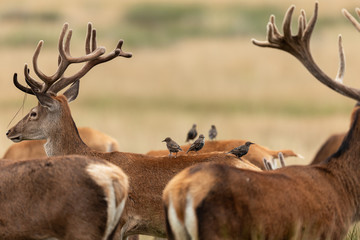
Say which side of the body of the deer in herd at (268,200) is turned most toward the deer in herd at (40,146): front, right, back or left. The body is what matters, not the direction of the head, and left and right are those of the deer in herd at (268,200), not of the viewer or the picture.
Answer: left

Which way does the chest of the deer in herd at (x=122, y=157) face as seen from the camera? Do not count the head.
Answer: to the viewer's left

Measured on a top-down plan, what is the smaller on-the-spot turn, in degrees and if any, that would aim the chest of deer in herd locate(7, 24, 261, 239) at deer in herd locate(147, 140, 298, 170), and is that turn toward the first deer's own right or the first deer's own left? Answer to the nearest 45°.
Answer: approximately 135° to the first deer's own right

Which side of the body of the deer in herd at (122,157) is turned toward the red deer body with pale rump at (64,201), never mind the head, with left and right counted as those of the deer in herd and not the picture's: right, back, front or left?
left

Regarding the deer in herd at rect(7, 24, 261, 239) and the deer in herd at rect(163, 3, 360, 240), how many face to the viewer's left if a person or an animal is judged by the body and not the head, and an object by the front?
1

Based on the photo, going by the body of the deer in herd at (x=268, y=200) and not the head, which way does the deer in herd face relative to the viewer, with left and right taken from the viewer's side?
facing away from the viewer and to the right of the viewer

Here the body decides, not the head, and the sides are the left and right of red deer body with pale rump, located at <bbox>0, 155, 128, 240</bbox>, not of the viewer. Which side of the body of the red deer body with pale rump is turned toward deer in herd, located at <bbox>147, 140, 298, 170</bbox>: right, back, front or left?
right

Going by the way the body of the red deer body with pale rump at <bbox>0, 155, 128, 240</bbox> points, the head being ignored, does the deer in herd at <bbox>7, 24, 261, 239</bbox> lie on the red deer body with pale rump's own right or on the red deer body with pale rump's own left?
on the red deer body with pale rump's own right

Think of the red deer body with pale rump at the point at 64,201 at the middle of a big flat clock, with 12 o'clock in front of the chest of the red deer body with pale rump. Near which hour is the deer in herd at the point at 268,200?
The deer in herd is roughly at 5 o'clock from the red deer body with pale rump.

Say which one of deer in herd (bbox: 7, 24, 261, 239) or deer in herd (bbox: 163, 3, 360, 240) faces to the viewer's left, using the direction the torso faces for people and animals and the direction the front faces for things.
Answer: deer in herd (bbox: 7, 24, 261, 239)

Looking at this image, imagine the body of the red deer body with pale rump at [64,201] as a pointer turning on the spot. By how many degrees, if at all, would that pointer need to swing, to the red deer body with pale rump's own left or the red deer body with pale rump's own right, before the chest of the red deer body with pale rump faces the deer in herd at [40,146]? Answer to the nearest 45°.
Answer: approximately 45° to the red deer body with pale rump's own right

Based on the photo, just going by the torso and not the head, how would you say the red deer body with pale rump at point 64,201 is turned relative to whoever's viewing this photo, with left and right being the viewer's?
facing away from the viewer and to the left of the viewer
